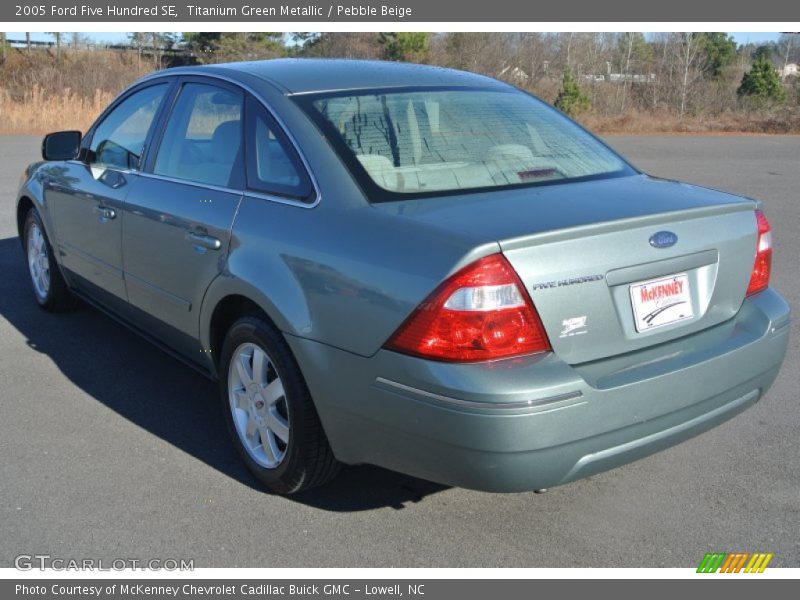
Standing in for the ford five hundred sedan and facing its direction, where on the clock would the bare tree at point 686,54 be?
The bare tree is roughly at 2 o'clock from the ford five hundred sedan.

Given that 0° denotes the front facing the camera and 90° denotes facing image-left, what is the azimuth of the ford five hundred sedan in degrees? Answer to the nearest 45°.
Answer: approximately 135°

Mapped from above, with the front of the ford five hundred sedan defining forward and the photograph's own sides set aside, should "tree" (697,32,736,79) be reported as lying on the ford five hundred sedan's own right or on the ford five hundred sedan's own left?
on the ford five hundred sedan's own right

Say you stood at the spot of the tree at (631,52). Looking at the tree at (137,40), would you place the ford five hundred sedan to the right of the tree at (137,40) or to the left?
left

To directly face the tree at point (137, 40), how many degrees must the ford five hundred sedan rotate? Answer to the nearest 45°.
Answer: approximately 45° to its right

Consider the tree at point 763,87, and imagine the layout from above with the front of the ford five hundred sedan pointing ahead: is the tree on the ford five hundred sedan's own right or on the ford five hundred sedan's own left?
on the ford five hundred sedan's own right

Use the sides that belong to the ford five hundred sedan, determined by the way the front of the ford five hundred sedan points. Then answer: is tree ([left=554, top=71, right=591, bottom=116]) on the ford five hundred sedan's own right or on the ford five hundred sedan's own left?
on the ford five hundred sedan's own right

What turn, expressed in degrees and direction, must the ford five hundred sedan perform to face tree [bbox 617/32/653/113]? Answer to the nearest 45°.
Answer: approximately 45° to its right
